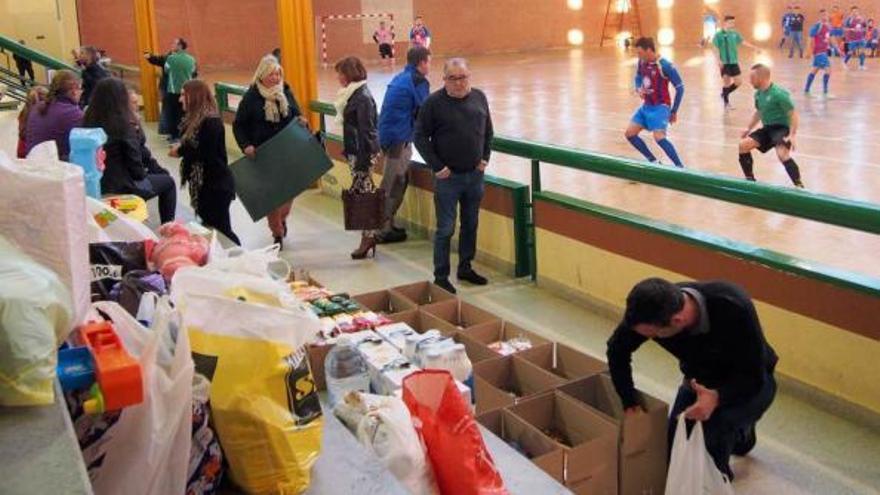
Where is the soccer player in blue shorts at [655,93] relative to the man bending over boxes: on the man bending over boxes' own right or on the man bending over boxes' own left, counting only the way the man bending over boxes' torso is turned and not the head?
on the man bending over boxes' own right

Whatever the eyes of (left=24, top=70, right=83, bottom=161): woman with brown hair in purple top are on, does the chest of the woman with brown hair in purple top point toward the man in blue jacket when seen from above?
yes

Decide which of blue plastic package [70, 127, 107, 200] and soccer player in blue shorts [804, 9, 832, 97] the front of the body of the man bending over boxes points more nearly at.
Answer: the blue plastic package

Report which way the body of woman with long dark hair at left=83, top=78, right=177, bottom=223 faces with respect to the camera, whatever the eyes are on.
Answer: to the viewer's right

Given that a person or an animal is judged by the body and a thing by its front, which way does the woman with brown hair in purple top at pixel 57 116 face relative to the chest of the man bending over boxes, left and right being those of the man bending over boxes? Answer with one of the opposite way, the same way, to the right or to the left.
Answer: the opposite way

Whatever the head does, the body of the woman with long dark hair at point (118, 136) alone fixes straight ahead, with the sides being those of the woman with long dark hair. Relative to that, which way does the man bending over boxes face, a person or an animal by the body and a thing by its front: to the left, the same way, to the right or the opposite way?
the opposite way

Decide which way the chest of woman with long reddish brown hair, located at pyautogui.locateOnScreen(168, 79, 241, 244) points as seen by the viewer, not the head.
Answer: to the viewer's left

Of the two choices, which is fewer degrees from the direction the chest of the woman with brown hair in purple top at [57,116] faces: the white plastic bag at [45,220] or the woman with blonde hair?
the woman with blonde hair
